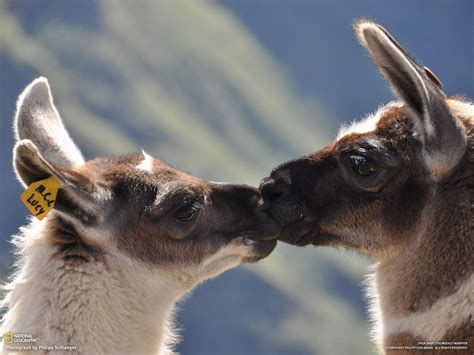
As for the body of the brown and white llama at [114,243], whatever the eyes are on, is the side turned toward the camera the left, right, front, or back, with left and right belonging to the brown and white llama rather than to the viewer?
right

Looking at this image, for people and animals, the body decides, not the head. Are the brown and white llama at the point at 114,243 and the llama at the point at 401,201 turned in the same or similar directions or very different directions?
very different directions

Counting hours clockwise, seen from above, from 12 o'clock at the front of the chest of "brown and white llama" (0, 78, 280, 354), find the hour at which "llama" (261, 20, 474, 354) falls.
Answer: The llama is roughly at 1 o'clock from the brown and white llama.

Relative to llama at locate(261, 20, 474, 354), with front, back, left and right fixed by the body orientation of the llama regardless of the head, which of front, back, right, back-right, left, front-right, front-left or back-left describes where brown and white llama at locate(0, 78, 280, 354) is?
front

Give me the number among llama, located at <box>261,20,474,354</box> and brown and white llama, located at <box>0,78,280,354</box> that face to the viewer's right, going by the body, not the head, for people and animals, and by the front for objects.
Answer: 1

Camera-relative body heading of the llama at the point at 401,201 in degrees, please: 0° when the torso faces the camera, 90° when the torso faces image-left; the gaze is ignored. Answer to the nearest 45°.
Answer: approximately 90°
